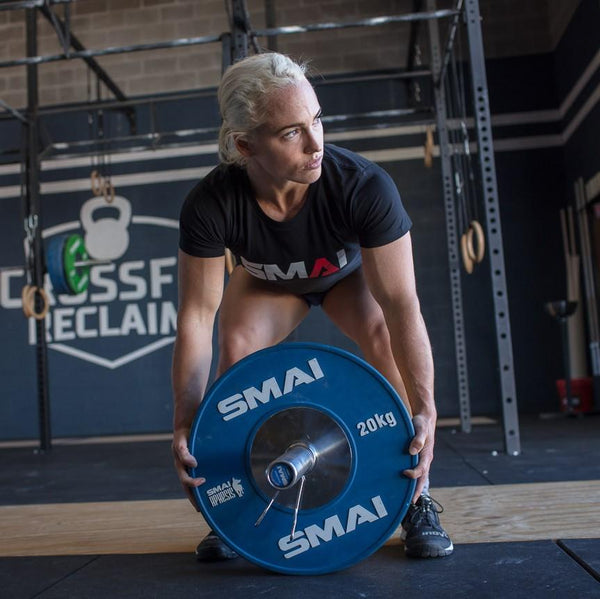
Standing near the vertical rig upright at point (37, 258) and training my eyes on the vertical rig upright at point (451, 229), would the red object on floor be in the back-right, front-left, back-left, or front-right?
front-left

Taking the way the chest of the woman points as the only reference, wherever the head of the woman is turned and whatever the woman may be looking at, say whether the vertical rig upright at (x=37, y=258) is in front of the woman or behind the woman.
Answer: behind

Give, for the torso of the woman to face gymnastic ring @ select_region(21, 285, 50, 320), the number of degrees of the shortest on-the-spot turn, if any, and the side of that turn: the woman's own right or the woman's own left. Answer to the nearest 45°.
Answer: approximately 135° to the woman's own right

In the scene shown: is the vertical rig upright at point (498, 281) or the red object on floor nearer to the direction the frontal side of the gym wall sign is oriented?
the vertical rig upright

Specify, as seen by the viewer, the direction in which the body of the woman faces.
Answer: toward the camera

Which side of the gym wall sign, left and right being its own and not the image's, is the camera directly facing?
front

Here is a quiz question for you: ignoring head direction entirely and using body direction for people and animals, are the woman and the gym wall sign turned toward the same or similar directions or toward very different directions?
same or similar directions

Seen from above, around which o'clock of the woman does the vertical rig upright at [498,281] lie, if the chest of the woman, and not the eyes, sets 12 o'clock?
The vertical rig upright is roughly at 7 o'clock from the woman.

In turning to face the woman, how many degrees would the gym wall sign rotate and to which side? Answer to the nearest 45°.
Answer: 0° — it already faces them

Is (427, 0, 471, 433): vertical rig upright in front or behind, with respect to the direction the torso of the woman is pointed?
behind

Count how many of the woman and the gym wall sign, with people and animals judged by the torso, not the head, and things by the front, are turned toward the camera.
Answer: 2

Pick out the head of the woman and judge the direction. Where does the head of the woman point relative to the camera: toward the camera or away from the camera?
toward the camera
